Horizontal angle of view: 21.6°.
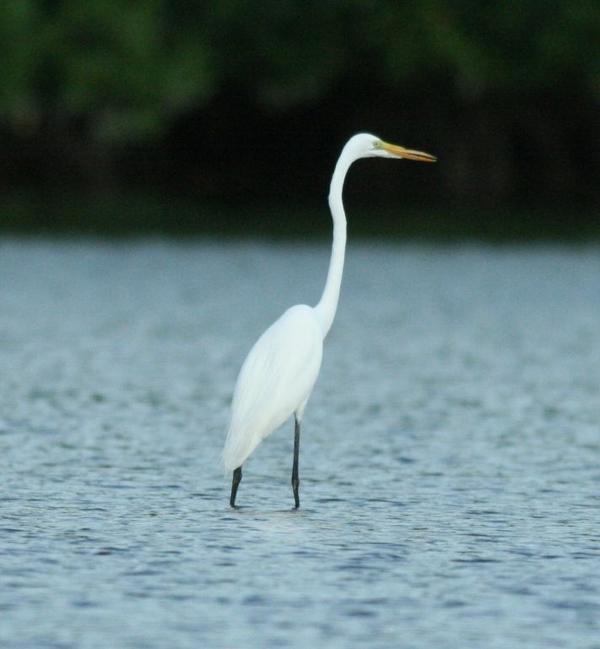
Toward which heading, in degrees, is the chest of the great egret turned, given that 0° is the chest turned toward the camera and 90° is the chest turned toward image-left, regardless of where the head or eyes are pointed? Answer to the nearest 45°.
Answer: approximately 270°
